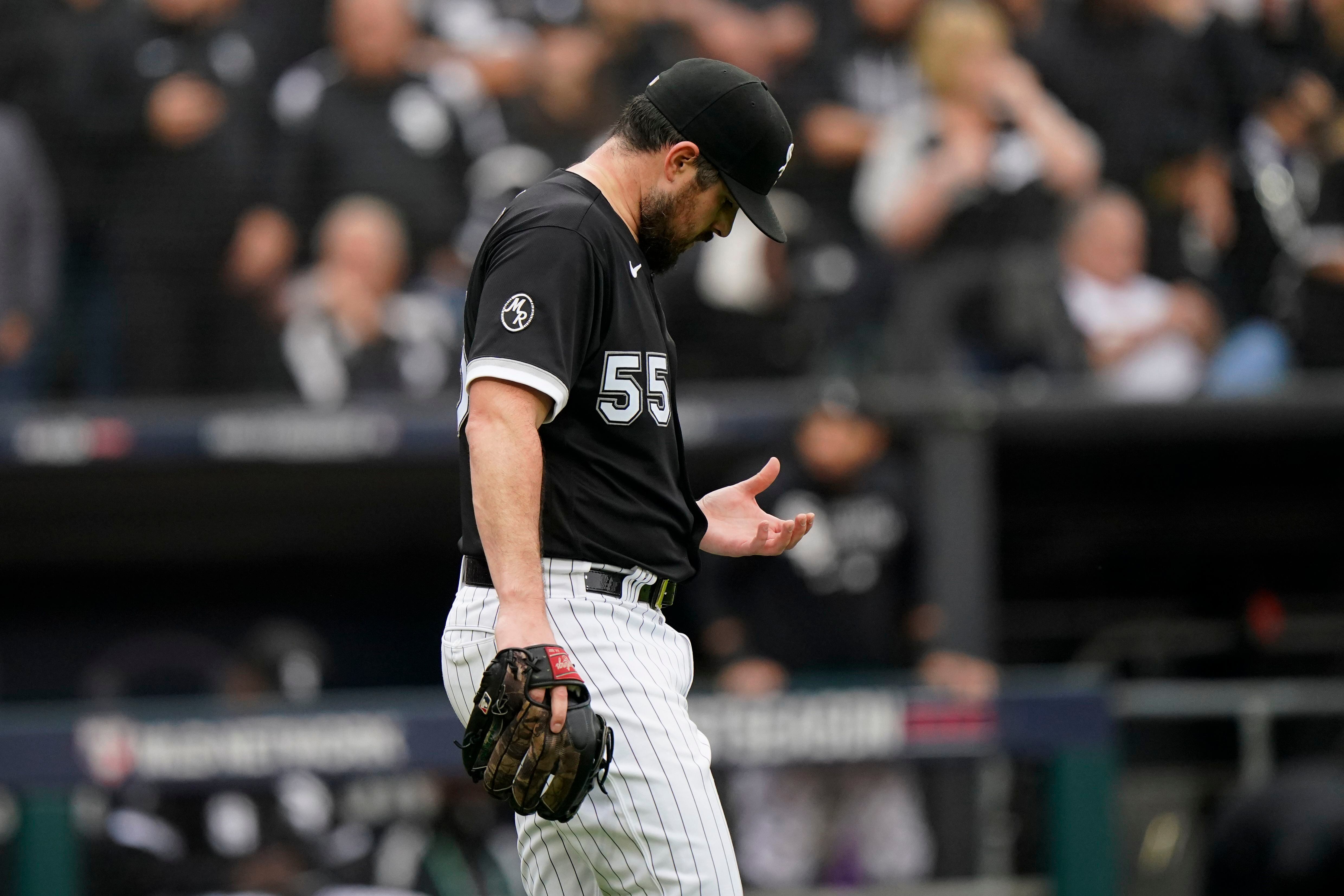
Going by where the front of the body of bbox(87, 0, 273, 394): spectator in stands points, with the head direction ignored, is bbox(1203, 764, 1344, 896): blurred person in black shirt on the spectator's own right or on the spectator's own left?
on the spectator's own left

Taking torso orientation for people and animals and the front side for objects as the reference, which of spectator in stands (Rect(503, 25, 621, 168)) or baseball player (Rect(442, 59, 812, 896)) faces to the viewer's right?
the baseball player

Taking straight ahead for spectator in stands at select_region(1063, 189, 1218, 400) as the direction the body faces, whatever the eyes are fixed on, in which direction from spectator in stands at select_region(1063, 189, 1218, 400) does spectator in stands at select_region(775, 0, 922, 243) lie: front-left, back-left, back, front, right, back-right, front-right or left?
right

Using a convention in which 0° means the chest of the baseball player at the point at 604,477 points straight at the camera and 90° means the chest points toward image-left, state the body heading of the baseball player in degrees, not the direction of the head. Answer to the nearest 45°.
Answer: approximately 270°

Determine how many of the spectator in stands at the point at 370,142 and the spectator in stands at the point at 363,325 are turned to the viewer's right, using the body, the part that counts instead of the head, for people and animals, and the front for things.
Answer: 0

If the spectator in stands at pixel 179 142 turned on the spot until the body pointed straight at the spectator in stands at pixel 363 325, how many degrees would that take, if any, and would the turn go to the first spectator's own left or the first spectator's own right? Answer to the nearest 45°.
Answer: approximately 45° to the first spectator's own left

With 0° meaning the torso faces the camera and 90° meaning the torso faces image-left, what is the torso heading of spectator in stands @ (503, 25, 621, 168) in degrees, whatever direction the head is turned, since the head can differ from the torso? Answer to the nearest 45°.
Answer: approximately 0°

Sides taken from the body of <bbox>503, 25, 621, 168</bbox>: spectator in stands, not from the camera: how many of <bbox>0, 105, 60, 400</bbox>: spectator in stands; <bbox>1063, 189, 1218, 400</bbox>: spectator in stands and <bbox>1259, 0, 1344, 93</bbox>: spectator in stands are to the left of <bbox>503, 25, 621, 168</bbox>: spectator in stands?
2
